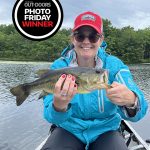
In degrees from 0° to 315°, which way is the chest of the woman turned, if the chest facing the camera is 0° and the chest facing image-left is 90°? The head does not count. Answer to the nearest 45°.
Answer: approximately 0°
